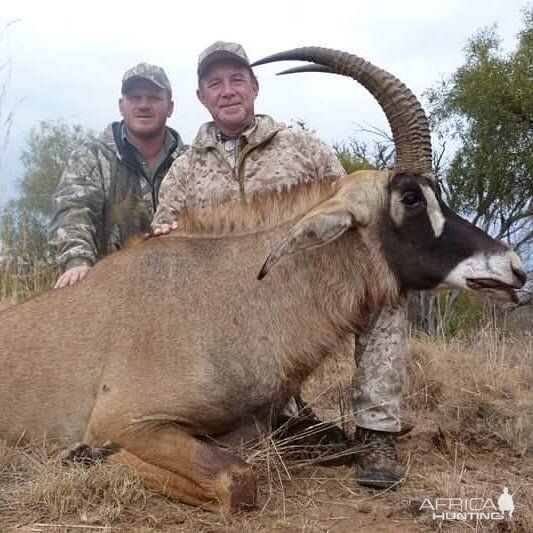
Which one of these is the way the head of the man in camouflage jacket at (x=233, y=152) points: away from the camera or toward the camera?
toward the camera

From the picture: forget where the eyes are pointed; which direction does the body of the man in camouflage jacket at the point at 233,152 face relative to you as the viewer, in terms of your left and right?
facing the viewer

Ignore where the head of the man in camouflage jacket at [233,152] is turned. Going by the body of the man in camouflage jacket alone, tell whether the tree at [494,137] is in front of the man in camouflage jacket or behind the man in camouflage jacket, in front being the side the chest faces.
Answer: behind

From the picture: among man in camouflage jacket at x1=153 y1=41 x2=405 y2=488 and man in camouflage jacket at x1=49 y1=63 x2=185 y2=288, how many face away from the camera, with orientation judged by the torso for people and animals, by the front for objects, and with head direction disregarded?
0

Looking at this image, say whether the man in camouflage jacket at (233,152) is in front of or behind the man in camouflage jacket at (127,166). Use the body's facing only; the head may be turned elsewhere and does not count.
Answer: in front

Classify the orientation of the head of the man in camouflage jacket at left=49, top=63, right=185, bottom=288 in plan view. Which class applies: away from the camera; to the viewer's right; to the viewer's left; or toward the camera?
toward the camera

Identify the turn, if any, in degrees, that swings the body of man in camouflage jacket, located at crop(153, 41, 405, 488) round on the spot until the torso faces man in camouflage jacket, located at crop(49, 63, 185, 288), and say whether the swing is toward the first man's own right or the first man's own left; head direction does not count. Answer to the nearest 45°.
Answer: approximately 135° to the first man's own right

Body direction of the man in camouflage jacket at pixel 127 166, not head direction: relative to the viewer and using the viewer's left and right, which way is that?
facing the viewer and to the right of the viewer

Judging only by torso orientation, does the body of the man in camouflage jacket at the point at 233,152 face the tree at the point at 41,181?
no

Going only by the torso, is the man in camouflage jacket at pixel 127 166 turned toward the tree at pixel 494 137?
no
